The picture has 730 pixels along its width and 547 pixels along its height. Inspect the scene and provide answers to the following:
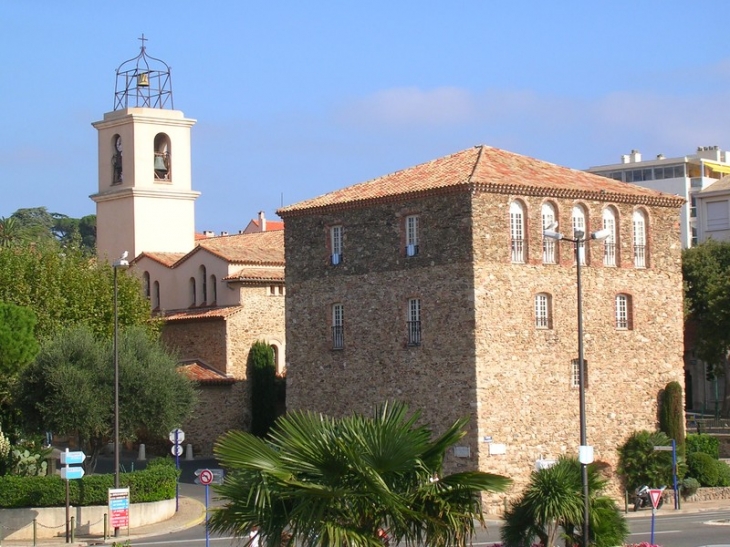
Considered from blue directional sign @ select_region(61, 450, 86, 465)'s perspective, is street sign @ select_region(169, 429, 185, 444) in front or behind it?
behind

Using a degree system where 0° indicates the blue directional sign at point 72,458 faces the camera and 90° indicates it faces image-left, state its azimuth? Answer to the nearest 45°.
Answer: approximately 0°

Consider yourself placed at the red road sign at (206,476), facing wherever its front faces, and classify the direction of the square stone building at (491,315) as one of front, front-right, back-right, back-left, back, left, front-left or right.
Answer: back-left

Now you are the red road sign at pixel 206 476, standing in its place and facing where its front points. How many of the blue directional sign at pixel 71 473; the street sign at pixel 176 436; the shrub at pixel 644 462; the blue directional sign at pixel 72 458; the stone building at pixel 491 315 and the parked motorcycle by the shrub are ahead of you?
0

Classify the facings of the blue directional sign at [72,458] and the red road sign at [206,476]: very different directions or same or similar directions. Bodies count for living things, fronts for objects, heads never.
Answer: same or similar directions

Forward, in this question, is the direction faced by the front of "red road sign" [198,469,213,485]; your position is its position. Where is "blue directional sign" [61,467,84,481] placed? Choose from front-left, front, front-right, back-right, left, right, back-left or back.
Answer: back-right

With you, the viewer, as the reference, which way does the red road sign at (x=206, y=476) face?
facing the viewer

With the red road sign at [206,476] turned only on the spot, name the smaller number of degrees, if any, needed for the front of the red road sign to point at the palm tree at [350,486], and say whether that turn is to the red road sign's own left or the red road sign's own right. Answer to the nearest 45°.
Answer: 0° — it already faces it

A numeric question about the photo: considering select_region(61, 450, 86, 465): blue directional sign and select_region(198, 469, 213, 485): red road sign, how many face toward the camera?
2

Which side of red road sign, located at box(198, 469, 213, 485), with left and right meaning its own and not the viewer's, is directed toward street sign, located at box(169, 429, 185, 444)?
back

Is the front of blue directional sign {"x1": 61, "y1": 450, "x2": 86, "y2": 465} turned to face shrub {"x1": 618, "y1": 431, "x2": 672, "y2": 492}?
no

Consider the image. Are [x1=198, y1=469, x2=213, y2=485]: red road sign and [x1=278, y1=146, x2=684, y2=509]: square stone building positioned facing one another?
no

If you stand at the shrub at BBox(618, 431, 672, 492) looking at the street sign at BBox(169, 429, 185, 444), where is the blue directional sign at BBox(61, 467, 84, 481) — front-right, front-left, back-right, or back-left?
front-left
